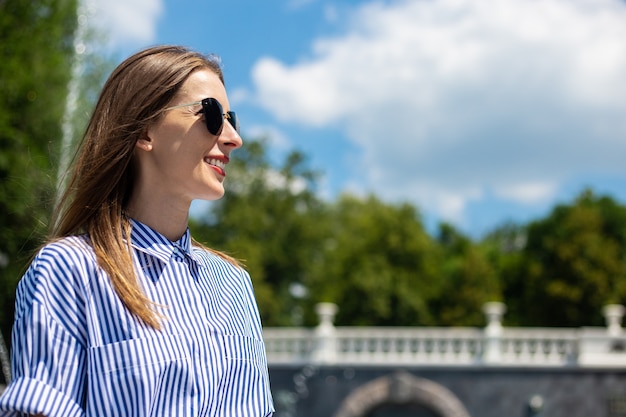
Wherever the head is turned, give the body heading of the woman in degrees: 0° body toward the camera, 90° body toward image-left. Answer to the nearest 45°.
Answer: approximately 315°

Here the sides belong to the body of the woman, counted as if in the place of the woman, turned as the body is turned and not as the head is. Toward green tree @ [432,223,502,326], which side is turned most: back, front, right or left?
left

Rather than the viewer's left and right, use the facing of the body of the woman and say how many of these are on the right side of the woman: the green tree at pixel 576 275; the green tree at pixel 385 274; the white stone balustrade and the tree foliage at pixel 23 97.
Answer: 0

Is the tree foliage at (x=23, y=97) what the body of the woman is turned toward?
no

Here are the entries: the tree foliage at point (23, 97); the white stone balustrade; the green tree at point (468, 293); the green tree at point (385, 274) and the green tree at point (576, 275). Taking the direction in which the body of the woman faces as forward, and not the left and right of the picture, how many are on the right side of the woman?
0

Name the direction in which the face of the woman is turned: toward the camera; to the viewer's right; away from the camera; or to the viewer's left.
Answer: to the viewer's right

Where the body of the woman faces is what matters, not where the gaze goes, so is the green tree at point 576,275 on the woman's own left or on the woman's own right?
on the woman's own left

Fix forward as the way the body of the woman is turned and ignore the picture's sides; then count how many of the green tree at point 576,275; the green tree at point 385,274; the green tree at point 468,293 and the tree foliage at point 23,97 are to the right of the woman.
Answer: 0

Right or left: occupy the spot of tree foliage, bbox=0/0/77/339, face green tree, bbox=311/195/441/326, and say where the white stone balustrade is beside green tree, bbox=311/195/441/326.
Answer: right

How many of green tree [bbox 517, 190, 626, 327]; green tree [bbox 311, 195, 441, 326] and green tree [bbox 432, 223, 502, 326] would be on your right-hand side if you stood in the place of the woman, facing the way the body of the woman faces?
0

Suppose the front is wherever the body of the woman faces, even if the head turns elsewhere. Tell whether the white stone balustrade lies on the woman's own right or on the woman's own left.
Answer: on the woman's own left

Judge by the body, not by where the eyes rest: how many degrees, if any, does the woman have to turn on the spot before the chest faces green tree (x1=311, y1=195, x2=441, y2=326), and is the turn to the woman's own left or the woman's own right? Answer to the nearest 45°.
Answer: approximately 135° to the woman's own left
